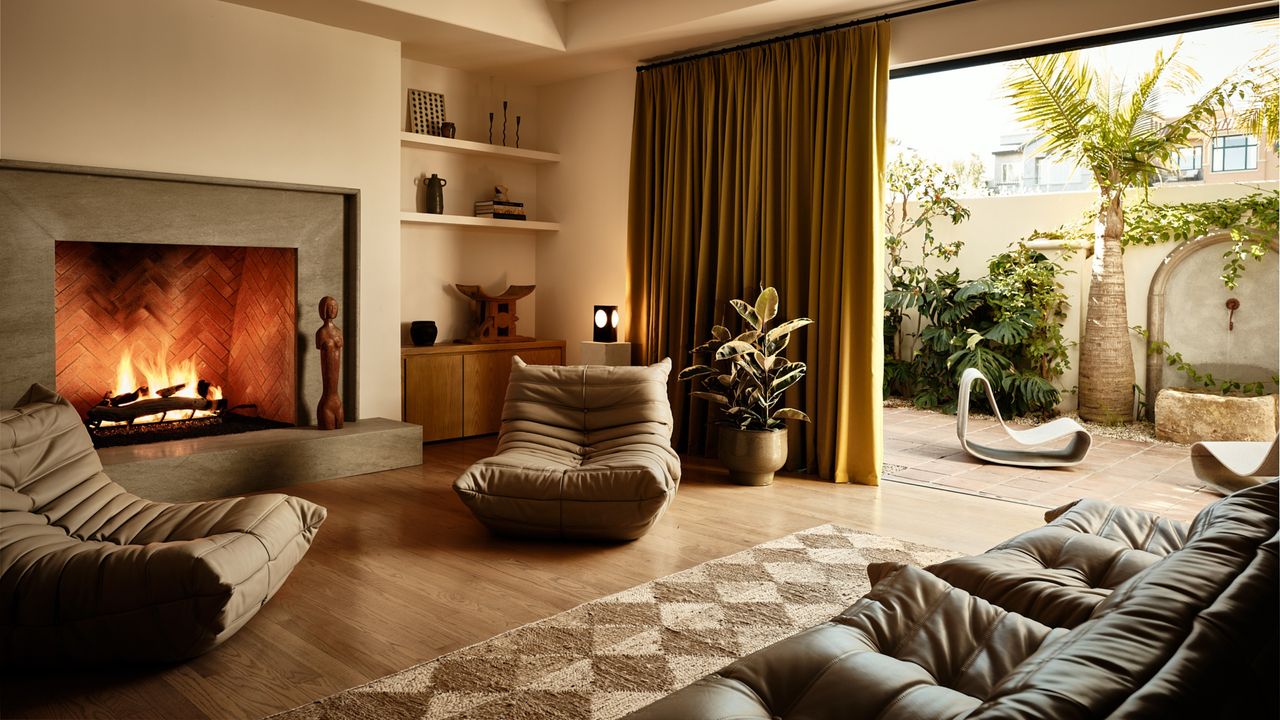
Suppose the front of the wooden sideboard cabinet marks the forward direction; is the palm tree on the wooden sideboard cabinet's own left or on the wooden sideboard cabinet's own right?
on the wooden sideboard cabinet's own left

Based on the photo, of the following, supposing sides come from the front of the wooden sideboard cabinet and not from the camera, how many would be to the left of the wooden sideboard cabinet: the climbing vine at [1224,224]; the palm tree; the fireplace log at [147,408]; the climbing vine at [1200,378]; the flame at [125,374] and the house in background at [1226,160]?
4

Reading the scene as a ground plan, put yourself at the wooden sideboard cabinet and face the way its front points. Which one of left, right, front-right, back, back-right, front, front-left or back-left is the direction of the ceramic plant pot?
front-left

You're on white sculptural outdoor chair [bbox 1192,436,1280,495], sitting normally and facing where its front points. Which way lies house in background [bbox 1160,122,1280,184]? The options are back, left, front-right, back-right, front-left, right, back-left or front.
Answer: right

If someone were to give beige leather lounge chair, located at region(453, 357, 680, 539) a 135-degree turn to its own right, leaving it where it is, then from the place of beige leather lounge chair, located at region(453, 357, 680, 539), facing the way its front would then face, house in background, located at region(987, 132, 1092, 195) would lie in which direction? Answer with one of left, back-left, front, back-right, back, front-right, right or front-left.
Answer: right

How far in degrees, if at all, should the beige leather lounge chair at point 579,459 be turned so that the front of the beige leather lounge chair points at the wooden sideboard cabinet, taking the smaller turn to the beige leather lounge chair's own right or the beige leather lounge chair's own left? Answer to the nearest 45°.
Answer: approximately 180°

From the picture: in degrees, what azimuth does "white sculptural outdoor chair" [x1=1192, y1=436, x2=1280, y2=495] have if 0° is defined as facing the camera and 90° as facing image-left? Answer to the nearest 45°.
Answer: approximately 90°

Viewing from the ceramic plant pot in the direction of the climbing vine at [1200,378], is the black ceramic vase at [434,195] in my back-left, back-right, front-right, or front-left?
back-left

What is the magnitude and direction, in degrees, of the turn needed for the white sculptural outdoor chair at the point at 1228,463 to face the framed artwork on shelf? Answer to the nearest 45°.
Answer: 0° — it already faces it

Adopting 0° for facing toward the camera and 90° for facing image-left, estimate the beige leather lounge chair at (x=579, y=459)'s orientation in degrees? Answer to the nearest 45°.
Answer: approximately 0°

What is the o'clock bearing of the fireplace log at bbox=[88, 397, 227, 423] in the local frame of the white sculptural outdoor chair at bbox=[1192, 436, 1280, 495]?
The fireplace log is roughly at 11 o'clock from the white sculptural outdoor chair.

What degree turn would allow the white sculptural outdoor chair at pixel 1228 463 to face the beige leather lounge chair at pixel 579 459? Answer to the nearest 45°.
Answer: approximately 45° to its left

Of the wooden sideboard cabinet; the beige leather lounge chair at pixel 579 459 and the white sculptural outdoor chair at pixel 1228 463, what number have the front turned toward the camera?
2
